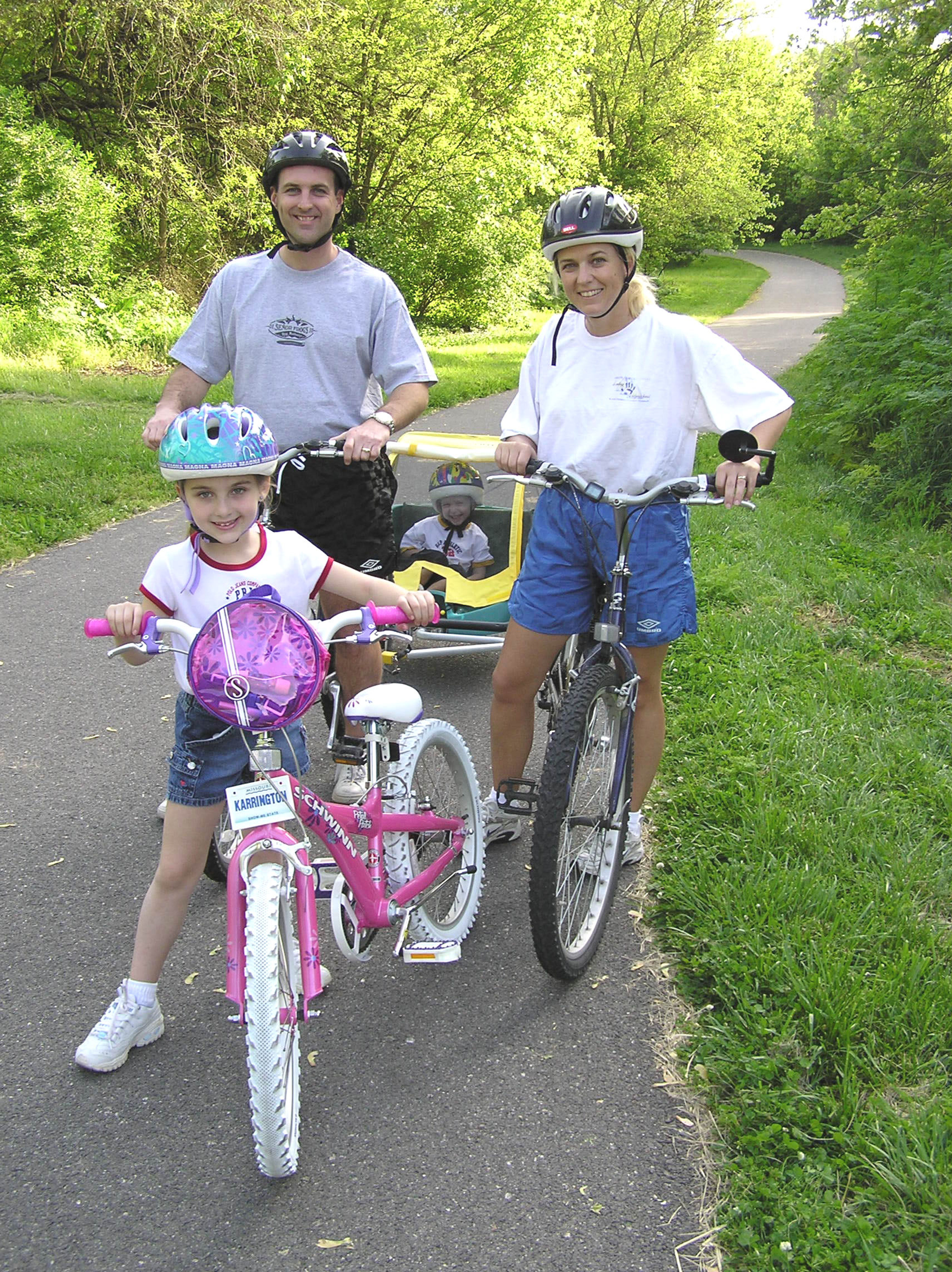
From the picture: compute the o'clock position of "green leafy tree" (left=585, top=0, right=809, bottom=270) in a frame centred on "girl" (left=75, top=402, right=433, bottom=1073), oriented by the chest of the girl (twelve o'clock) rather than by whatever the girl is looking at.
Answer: The green leafy tree is roughly at 7 o'clock from the girl.

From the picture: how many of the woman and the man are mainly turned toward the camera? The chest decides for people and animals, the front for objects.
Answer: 2

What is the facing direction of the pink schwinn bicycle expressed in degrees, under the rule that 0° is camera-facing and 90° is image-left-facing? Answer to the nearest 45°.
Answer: approximately 45°

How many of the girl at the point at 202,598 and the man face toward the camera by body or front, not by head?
2

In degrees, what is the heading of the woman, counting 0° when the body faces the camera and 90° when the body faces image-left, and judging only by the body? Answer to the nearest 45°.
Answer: approximately 0°

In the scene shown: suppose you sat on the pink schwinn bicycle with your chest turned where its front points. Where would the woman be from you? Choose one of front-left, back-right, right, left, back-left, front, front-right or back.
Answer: back

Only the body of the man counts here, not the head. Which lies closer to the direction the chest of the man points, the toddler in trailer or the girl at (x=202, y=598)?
the girl

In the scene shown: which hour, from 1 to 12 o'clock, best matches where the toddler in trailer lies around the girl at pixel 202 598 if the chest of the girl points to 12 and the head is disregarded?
The toddler in trailer is roughly at 7 o'clock from the girl.
